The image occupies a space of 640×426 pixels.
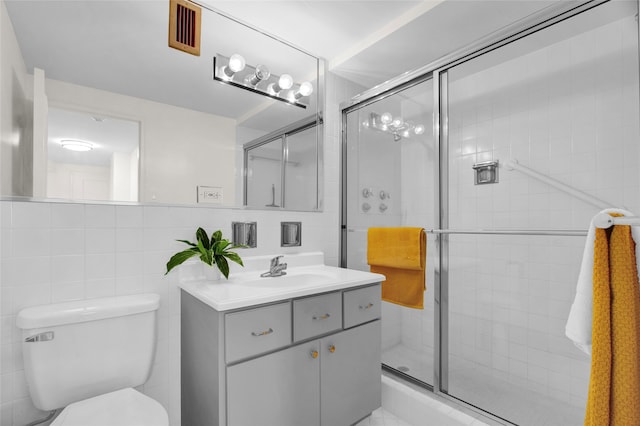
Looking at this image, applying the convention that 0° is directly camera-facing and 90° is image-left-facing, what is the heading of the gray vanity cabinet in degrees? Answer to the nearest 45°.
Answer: approximately 315°

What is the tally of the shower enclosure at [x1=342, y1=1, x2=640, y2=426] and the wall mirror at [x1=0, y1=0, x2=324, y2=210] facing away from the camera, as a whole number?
0

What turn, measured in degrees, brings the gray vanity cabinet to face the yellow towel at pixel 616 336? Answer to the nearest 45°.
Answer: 0° — it already faces it

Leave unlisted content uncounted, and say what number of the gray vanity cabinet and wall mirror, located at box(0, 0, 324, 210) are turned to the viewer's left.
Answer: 0

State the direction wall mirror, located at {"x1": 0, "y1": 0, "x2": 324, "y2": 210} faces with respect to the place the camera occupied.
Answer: facing the viewer and to the right of the viewer

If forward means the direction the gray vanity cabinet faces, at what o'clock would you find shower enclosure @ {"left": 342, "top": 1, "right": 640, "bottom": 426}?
The shower enclosure is roughly at 10 o'clock from the gray vanity cabinet.
